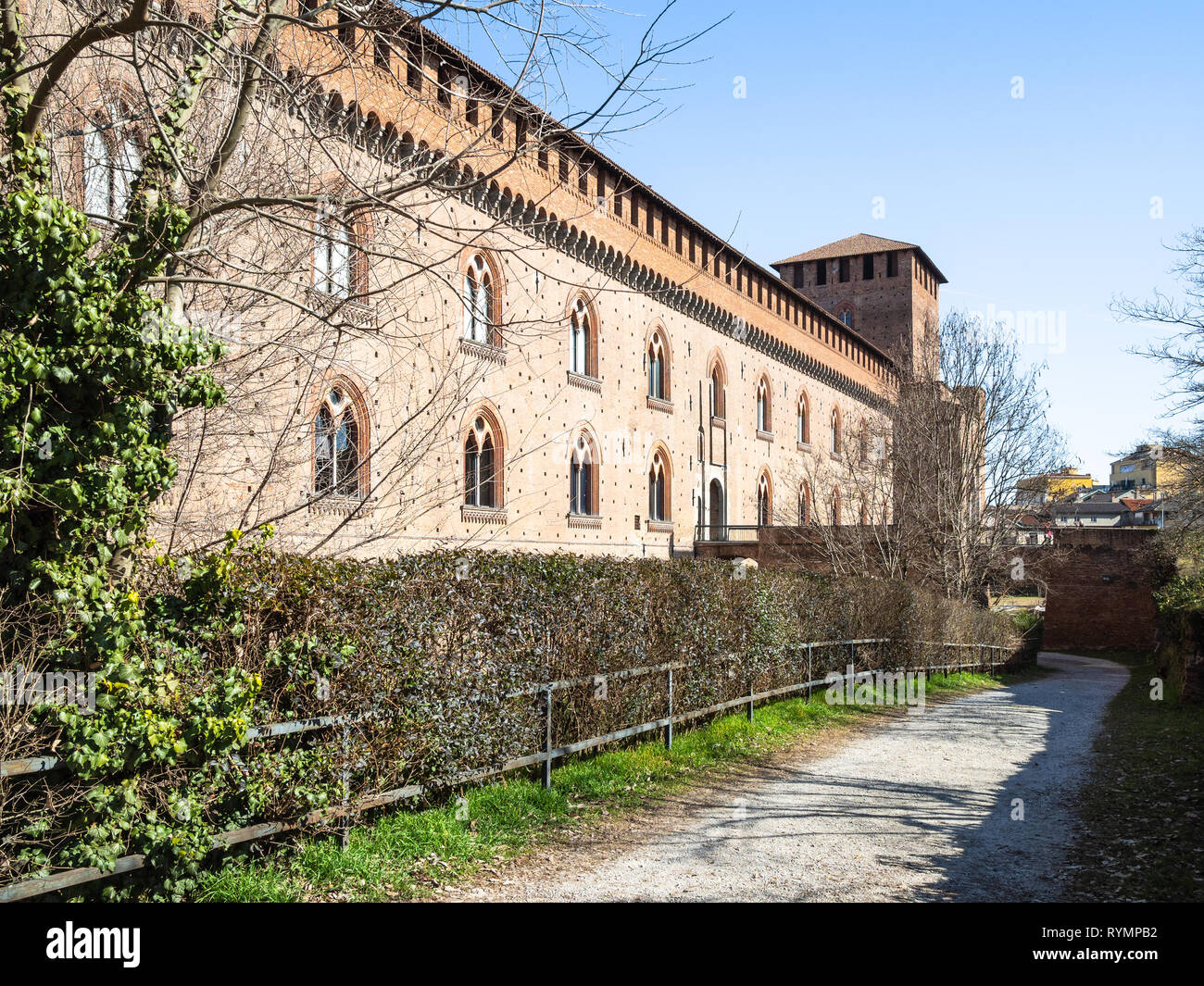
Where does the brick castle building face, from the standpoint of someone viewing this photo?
facing the viewer and to the right of the viewer

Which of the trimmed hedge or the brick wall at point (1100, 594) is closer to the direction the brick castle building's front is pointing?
the trimmed hedge

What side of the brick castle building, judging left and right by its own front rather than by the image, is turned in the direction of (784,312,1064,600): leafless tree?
left

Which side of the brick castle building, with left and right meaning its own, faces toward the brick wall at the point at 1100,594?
left
